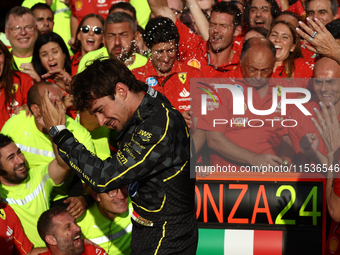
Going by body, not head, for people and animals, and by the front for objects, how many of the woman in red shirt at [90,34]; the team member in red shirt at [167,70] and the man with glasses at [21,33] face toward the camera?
3

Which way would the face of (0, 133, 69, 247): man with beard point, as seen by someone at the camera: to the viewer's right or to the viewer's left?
to the viewer's right

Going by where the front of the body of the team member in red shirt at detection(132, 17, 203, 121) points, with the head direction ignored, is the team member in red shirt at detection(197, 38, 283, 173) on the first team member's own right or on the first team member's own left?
on the first team member's own left

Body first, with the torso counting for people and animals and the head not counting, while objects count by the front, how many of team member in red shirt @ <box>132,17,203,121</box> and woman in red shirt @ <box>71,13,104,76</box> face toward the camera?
2

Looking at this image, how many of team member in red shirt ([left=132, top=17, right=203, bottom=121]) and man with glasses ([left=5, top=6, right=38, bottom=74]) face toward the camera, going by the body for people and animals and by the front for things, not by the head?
2

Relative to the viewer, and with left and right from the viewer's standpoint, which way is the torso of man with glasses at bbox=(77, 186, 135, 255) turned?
facing the viewer and to the right of the viewer

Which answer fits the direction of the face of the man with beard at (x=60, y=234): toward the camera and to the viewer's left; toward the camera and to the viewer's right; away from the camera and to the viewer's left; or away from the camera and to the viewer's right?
toward the camera and to the viewer's right
